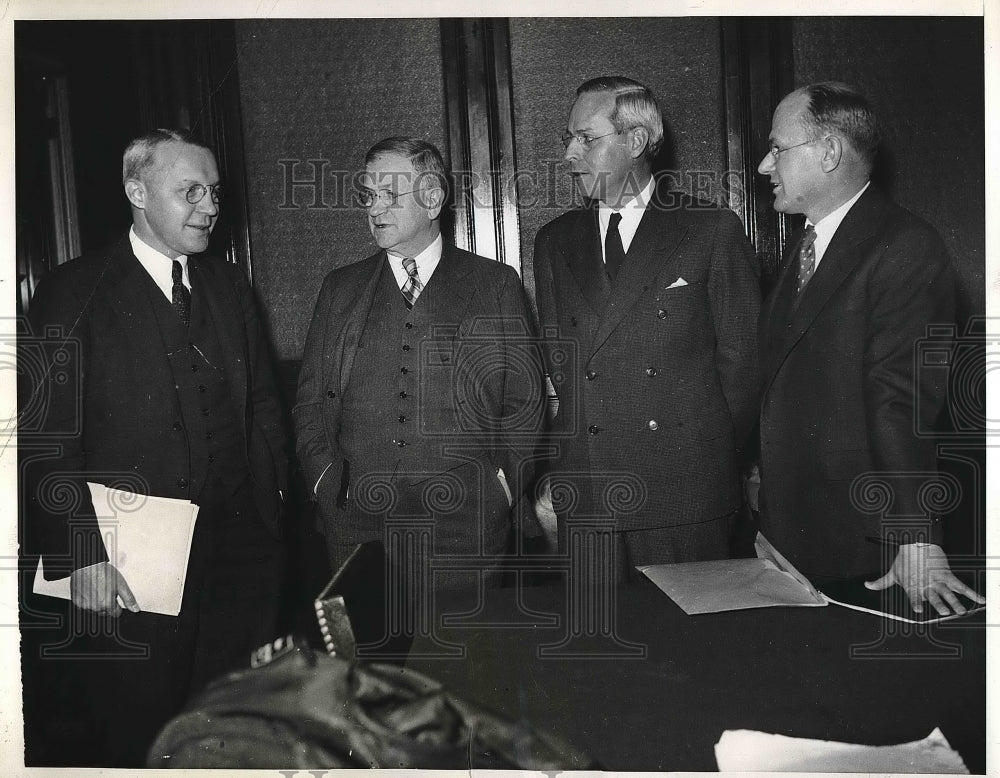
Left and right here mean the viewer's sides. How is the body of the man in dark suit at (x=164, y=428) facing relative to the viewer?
facing the viewer and to the right of the viewer

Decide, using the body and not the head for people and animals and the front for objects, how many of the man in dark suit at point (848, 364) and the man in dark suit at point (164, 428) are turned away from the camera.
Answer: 0

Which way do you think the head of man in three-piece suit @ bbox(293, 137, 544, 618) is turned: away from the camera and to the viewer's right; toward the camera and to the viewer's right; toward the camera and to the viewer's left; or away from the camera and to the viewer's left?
toward the camera and to the viewer's left

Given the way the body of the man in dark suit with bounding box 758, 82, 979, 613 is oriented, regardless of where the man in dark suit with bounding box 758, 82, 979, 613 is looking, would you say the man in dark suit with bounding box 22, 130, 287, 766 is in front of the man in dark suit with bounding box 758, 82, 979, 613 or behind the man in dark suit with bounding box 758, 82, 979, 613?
in front

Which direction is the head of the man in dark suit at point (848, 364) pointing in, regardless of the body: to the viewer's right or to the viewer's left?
to the viewer's left
